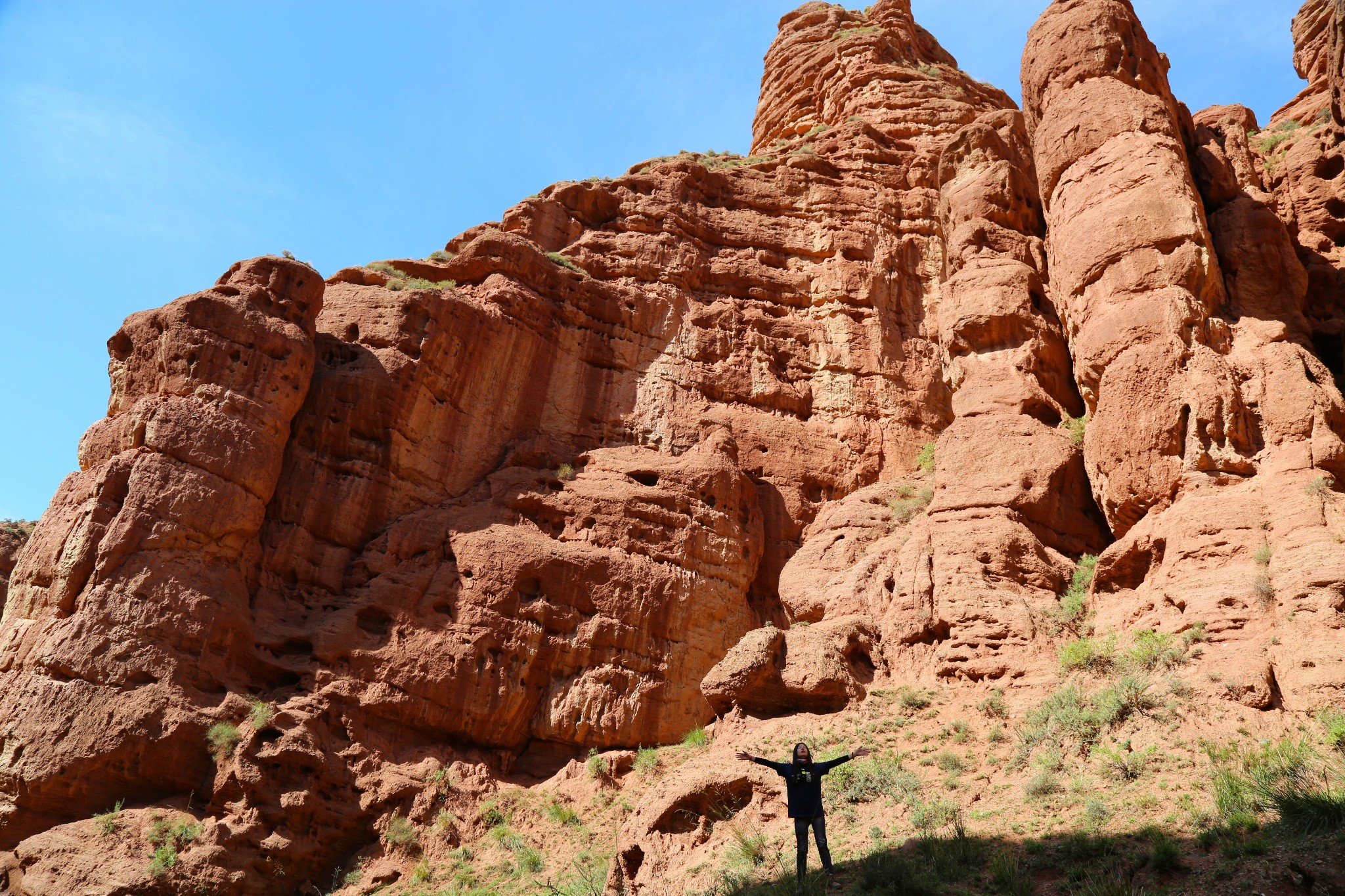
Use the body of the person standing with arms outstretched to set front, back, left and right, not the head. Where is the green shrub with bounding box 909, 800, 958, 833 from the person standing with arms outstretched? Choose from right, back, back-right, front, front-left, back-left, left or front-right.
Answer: back-left

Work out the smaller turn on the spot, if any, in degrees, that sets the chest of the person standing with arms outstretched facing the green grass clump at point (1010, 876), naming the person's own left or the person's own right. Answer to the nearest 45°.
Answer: approximately 90° to the person's own left

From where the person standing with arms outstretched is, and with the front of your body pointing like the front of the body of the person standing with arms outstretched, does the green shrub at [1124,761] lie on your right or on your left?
on your left

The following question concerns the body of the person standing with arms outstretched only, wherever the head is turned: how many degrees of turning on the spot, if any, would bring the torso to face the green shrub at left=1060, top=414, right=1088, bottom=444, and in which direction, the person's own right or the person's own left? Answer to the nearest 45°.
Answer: approximately 135° to the person's own left

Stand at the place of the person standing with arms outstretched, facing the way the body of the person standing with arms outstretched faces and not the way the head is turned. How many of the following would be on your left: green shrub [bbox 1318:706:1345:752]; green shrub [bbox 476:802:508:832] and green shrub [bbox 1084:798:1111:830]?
2

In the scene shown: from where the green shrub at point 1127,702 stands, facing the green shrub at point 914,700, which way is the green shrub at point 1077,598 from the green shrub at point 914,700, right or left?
right

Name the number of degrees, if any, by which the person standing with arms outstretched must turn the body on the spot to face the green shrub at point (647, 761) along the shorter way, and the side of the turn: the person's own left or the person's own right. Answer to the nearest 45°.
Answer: approximately 180°

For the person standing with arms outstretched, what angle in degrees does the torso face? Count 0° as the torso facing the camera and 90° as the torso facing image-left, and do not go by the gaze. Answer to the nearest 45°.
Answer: approximately 0°

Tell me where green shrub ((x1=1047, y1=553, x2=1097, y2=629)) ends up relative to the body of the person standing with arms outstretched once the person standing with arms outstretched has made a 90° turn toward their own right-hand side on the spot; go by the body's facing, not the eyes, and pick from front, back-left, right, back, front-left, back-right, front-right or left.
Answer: back-right

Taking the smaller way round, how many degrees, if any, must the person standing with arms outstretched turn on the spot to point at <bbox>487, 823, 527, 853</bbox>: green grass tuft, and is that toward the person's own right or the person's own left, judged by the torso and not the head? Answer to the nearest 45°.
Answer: approximately 135° to the person's own right

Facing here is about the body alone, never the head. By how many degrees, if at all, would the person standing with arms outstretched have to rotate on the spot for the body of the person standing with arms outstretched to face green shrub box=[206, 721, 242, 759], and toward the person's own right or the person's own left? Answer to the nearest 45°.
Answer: approximately 135° to the person's own right

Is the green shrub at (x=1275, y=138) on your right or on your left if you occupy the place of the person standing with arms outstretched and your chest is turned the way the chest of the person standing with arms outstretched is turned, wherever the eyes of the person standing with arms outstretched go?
on your left

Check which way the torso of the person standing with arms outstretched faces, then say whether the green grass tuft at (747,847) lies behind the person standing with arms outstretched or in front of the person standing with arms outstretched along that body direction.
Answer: behind
